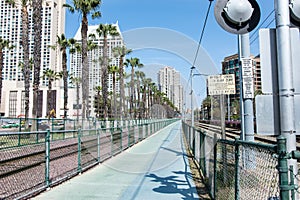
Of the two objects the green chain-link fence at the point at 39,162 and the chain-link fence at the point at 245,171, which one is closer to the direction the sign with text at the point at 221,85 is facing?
the chain-link fence

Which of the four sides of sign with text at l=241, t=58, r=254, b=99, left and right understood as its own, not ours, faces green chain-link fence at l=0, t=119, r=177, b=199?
right

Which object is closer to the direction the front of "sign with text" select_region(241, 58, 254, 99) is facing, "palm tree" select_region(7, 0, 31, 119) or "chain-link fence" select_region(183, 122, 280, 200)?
the chain-link fence

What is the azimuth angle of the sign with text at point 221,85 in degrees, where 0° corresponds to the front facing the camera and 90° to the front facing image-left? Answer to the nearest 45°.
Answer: approximately 0°

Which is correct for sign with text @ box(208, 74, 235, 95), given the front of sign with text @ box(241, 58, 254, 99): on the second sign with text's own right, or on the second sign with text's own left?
on the second sign with text's own right

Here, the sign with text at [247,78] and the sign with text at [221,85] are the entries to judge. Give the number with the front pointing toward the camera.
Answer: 2

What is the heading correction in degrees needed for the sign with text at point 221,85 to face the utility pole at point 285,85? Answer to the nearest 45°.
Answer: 0° — it already faces it

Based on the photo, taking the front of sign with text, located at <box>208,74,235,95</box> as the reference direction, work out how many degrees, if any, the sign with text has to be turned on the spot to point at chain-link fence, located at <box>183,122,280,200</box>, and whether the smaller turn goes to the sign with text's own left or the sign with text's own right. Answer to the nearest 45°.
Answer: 0° — it already faces it

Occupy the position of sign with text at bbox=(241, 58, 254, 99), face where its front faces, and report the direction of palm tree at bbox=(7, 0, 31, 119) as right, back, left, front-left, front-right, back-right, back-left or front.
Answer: back-right
